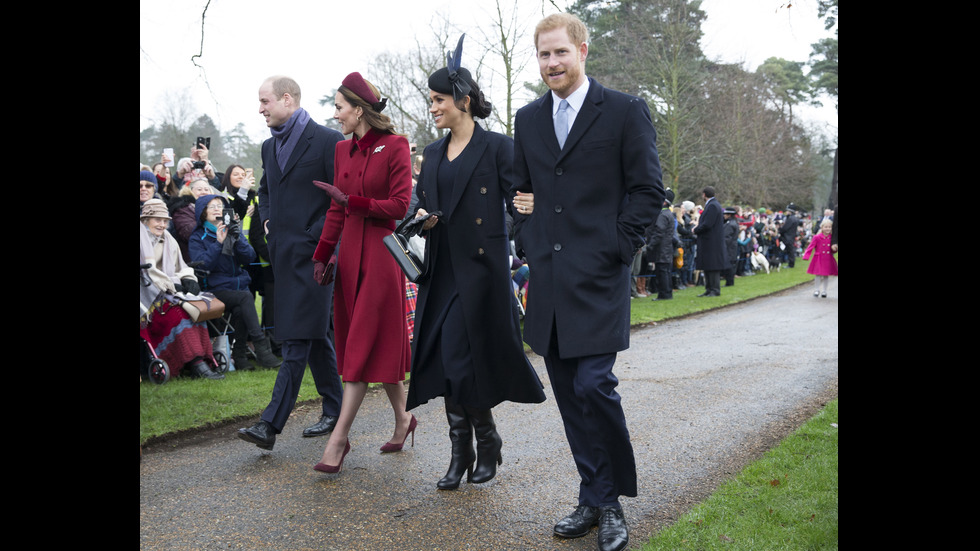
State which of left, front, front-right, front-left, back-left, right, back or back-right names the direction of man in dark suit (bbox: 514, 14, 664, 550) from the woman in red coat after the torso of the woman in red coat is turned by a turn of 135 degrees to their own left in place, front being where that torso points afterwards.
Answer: front-right

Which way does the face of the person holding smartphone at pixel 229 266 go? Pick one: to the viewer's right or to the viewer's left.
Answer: to the viewer's right

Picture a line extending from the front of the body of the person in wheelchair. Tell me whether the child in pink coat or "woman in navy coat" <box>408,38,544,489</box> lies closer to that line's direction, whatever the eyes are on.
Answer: the woman in navy coat

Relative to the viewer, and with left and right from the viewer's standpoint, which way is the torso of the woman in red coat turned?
facing the viewer and to the left of the viewer

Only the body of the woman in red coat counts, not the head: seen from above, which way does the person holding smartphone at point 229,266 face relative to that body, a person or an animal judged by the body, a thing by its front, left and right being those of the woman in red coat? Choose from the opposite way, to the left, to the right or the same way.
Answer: to the left

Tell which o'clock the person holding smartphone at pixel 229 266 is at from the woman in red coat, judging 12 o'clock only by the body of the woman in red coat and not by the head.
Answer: The person holding smartphone is roughly at 4 o'clock from the woman in red coat.

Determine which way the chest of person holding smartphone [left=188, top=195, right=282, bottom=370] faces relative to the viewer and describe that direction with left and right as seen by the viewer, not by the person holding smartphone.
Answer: facing the viewer and to the right of the viewer

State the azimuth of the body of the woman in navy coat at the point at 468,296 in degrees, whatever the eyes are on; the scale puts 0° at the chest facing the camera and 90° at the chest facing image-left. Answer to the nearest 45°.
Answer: approximately 45°

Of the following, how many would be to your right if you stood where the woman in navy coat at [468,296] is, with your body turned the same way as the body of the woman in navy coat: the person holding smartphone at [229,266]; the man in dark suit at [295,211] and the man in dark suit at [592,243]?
2

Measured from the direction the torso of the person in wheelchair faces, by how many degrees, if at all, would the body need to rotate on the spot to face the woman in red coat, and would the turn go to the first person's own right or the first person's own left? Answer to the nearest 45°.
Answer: approximately 45° to the first person's own right

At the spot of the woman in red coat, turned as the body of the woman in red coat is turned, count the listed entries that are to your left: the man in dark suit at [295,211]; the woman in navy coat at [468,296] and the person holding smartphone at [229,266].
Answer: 1

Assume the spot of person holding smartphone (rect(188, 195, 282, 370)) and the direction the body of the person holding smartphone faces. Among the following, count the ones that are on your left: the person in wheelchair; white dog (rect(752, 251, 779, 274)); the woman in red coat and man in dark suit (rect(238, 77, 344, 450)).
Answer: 1

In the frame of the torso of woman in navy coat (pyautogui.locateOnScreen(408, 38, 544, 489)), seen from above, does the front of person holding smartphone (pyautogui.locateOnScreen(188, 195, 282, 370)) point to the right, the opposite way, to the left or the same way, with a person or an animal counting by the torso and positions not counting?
to the left

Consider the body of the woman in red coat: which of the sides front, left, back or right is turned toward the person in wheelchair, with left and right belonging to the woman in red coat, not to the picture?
right

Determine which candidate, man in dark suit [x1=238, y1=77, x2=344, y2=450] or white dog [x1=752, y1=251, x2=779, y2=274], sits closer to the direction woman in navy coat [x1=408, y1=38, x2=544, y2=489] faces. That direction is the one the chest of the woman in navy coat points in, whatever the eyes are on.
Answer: the man in dark suit

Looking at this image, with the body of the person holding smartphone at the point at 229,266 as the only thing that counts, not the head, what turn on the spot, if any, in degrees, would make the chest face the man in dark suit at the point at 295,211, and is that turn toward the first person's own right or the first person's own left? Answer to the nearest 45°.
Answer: approximately 45° to the first person's own right

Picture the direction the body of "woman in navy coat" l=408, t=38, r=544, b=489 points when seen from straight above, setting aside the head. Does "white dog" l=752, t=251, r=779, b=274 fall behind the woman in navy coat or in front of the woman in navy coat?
behind

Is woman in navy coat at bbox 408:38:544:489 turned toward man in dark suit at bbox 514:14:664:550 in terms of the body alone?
no

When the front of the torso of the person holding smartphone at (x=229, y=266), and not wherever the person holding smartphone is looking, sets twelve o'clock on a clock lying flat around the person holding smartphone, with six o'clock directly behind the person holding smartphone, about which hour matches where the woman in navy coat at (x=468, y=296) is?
The woman in navy coat is roughly at 1 o'clock from the person holding smartphone.

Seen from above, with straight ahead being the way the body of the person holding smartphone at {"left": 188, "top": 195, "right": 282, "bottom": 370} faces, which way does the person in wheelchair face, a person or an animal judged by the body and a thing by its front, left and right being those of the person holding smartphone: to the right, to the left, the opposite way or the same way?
the same way

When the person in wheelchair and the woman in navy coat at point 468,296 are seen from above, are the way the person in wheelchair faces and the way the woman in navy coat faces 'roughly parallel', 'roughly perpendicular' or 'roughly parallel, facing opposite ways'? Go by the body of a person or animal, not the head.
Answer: roughly perpendicular

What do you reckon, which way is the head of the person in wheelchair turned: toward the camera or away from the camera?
toward the camera
